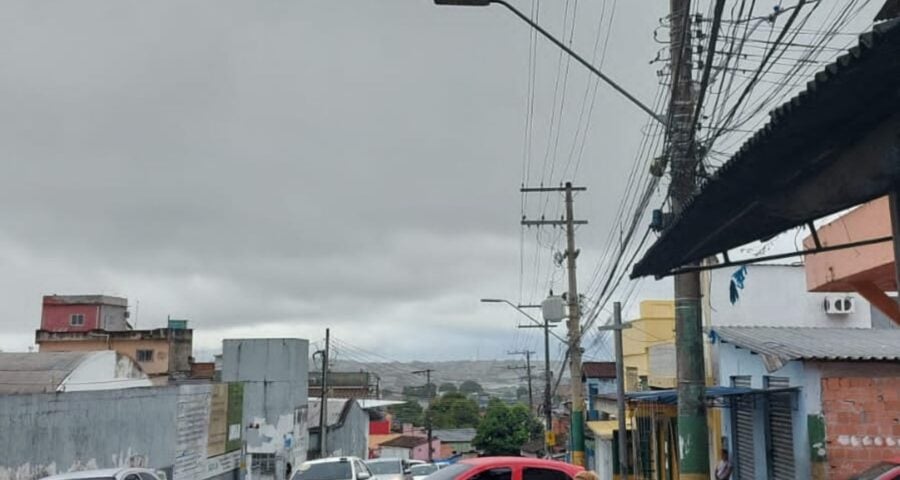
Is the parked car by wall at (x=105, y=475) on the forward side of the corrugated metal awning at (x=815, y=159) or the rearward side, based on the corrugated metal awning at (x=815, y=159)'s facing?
on the forward side

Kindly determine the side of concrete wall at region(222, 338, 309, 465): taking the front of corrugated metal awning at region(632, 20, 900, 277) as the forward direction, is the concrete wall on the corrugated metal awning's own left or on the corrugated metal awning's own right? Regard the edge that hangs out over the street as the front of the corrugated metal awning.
on the corrugated metal awning's own right

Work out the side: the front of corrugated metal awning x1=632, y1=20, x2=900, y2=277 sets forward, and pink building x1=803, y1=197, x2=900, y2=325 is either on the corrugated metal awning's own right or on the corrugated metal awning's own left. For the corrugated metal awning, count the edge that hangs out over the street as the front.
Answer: on the corrugated metal awning's own right

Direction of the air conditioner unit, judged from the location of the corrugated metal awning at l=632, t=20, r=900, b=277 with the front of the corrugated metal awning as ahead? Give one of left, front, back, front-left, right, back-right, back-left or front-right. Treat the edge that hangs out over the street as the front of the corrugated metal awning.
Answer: right

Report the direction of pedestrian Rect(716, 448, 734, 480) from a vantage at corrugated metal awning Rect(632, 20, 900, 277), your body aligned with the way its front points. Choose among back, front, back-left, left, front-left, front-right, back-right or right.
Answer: right

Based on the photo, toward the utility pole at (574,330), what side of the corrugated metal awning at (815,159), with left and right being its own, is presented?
right

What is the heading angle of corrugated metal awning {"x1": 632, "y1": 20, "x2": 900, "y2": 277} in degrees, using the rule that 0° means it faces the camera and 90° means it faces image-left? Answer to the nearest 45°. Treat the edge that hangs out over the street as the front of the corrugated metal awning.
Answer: approximately 90°
